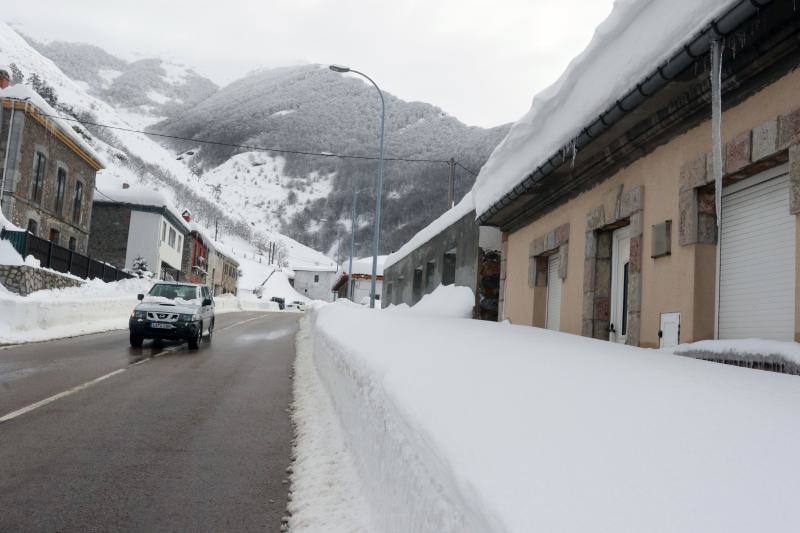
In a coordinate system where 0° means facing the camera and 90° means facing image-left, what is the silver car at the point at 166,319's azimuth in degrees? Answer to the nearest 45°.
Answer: approximately 0°

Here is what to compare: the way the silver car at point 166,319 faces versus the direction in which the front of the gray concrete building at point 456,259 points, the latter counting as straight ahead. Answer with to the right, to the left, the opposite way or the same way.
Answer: to the left

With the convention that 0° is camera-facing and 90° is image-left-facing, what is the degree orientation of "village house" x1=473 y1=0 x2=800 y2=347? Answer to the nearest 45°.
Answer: approximately 45°

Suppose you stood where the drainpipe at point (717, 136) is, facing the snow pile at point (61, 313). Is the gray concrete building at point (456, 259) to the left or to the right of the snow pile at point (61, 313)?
right

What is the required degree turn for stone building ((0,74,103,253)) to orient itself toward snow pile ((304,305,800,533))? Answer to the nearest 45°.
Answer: approximately 45° to its right

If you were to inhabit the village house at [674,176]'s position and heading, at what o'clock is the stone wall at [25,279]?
The stone wall is roughly at 2 o'clock from the village house.

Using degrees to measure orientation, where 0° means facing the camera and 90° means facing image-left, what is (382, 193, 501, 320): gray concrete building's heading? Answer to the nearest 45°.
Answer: approximately 45°

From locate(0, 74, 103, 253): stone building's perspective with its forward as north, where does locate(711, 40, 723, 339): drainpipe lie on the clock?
The drainpipe is roughly at 1 o'clock from the stone building.

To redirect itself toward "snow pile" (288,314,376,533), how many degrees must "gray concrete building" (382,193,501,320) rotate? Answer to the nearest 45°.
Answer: approximately 45° to its left
